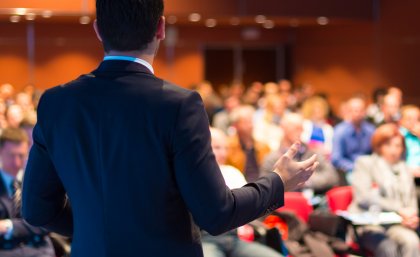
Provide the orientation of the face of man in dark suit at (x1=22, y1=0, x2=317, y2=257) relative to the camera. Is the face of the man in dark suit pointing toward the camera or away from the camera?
away from the camera

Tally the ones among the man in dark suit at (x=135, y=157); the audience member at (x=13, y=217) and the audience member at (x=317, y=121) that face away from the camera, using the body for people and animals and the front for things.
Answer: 1

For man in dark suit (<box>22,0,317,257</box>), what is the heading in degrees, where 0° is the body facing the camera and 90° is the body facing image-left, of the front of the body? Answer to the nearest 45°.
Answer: approximately 180°

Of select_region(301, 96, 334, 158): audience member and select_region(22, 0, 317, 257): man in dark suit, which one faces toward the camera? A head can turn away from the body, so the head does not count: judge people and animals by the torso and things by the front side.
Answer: the audience member

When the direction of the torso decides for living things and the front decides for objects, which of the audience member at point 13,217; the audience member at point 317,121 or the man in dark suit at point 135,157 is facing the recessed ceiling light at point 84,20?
the man in dark suit

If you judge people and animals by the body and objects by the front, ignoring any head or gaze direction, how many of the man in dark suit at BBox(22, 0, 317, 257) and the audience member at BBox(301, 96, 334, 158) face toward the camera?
1

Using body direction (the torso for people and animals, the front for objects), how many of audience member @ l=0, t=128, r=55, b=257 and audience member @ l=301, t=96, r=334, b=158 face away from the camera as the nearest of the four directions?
0

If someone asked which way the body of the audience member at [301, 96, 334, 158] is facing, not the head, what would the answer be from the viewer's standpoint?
toward the camera

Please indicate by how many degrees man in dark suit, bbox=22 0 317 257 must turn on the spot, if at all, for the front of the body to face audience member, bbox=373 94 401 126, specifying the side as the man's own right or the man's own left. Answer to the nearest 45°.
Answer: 0° — they already face them

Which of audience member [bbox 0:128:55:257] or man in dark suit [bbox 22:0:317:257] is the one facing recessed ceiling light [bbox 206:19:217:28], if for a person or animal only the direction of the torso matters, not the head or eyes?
the man in dark suit

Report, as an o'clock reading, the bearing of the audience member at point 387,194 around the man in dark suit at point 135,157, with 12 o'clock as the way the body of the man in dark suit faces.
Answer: The audience member is roughly at 1 o'clock from the man in dark suit.

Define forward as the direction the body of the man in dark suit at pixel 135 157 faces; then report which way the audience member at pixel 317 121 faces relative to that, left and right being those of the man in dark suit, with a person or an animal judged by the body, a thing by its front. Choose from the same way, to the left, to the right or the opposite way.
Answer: the opposite way

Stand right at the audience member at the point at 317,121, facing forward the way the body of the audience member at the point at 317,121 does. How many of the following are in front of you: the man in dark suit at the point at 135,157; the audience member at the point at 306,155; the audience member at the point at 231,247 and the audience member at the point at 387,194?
4

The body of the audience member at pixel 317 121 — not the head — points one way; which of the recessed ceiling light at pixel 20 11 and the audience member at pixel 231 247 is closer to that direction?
the audience member

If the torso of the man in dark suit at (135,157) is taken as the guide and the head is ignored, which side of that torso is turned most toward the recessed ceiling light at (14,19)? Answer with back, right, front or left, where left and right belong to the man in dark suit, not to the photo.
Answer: front

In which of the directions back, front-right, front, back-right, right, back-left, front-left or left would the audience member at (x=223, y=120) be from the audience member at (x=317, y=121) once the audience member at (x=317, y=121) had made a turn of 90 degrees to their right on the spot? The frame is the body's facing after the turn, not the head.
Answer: front

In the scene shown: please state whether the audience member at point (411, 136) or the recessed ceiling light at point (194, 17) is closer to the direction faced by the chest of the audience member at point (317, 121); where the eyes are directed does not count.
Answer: the audience member

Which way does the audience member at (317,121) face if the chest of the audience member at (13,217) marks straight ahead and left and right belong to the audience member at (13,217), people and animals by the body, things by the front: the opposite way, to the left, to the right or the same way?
to the right

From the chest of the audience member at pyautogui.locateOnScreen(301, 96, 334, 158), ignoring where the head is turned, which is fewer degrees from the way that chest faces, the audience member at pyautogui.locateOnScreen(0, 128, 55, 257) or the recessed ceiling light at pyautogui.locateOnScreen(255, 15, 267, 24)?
the audience member
